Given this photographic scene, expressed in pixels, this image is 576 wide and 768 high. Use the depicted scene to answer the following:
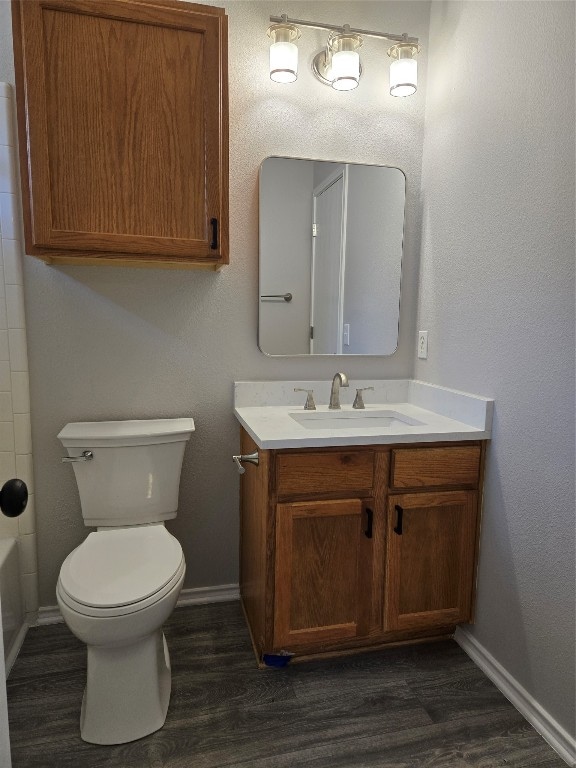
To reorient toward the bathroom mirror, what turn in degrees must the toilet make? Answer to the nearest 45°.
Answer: approximately 135° to its left

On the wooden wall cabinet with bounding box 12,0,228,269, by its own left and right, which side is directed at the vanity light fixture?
left

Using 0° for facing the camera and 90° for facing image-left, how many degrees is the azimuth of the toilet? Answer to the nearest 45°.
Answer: approximately 0°

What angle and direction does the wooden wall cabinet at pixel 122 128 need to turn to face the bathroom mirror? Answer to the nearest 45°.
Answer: approximately 90° to its left

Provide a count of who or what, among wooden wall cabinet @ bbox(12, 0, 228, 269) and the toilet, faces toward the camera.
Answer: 2

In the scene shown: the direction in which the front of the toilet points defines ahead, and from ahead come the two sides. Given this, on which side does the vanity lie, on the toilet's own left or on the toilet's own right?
on the toilet's own left

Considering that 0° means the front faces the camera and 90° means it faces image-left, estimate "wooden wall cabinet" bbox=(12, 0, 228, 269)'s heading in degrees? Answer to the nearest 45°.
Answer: approximately 0°
